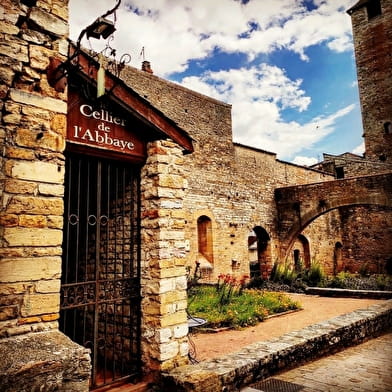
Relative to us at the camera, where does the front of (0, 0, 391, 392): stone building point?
facing the viewer and to the right of the viewer

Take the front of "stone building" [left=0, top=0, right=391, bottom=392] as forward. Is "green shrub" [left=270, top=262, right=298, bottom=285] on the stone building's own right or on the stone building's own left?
on the stone building's own left

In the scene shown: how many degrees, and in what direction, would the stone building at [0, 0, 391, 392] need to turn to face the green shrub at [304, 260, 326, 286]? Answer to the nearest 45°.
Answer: approximately 90° to its left

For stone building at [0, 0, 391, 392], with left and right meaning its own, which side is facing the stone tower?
left
